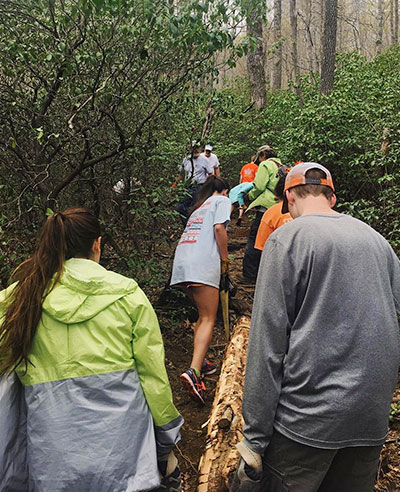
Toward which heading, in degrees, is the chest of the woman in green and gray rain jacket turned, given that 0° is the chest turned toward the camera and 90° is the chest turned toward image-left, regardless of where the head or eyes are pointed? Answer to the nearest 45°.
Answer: approximately 180°

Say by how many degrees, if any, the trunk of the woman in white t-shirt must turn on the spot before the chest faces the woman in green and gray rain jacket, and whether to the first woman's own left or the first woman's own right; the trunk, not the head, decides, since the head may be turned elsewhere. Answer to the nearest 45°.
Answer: approximately 135° to the first woman's own right

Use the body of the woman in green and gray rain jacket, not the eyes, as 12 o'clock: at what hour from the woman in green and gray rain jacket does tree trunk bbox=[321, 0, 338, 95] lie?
The tree trunk is roughly at 1 o'clock from the woman in green and gray rain jacket.

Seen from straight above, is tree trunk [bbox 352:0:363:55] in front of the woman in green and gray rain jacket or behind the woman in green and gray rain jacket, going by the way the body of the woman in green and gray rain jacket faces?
in front

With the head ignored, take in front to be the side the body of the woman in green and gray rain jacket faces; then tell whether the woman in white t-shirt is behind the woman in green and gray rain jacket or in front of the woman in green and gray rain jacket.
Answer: in front

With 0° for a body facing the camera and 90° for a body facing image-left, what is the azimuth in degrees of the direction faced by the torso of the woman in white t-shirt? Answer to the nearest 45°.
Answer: approximately 225°

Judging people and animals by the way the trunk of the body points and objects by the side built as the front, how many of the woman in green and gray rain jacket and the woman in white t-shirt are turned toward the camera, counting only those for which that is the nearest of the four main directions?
0

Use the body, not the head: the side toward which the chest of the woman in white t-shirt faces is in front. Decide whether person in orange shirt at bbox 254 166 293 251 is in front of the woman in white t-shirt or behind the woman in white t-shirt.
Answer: in front

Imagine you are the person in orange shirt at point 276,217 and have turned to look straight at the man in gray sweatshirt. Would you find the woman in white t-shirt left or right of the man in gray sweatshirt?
right
